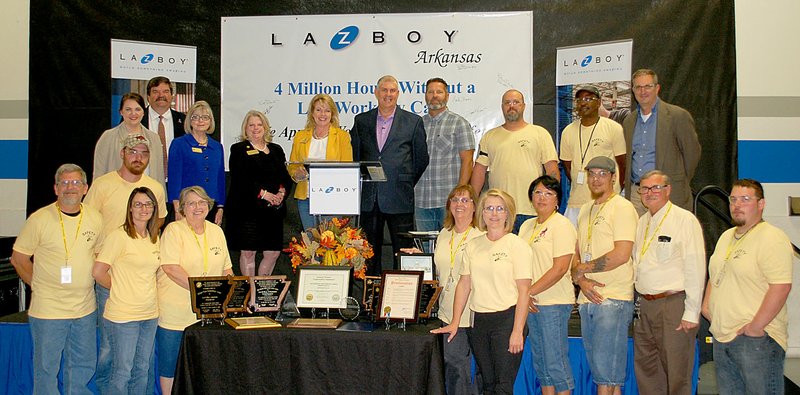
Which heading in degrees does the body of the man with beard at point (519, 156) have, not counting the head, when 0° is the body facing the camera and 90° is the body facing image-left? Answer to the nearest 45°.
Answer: approximately 0°

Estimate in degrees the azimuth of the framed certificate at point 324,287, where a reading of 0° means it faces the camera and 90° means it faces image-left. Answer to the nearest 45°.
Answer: approximately 0°

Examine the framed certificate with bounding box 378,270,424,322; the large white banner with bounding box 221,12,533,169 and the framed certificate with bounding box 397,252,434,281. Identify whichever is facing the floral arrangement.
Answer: the large white banner

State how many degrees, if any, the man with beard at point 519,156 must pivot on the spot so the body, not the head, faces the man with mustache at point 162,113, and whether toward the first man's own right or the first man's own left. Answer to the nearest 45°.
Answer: approximately 90° to the first man's own right

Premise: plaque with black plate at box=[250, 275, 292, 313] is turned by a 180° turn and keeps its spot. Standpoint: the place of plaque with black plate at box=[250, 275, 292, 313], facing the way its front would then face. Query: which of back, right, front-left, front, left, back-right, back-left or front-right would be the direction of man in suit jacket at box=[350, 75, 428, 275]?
front-right

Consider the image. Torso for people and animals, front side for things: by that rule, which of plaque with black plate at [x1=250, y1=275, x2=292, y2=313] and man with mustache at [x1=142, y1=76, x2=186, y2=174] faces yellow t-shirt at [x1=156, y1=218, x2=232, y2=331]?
the man with mustache

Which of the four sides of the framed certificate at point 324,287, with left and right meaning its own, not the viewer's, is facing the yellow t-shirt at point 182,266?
right

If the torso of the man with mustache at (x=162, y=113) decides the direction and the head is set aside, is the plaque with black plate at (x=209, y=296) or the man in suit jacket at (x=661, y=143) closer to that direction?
the plaque with black plate
